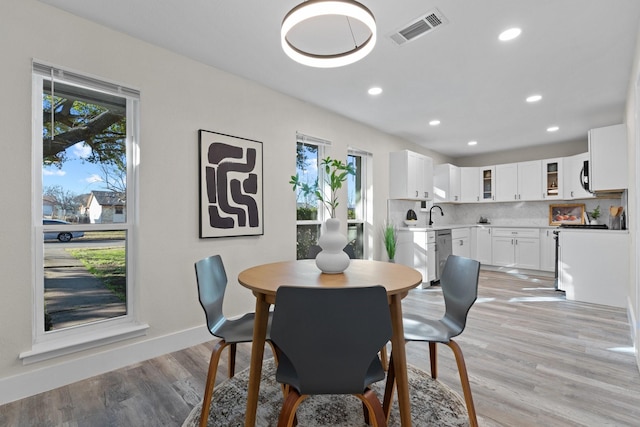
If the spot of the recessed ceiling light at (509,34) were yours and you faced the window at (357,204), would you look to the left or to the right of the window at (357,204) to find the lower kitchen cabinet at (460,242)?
right

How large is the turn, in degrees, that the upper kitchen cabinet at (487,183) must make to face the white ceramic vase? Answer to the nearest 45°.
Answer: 0° — it already faces it

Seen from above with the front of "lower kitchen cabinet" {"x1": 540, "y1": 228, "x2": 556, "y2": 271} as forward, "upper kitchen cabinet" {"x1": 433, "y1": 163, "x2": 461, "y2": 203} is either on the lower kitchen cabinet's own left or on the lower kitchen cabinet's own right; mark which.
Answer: on the lower kitchen cabinet's own right

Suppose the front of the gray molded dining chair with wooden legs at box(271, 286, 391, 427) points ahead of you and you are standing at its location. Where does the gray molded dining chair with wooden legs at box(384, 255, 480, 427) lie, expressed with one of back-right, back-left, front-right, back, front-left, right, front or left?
front-right

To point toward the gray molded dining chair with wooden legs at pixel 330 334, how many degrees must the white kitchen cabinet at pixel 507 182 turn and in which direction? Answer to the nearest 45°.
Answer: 0° — it already faces it

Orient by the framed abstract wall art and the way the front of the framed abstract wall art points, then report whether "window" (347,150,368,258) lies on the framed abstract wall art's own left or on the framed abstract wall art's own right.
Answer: on the framed abstract wall art's own left

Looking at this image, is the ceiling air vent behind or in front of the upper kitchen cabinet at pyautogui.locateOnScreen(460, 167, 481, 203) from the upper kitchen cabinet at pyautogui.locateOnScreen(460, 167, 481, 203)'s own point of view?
in front

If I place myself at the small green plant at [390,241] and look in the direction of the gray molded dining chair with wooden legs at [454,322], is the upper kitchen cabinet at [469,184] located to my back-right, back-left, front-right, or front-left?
back-left

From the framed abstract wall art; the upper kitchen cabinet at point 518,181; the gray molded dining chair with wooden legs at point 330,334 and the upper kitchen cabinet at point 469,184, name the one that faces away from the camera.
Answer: the gray molded dining chair with wooden legs
